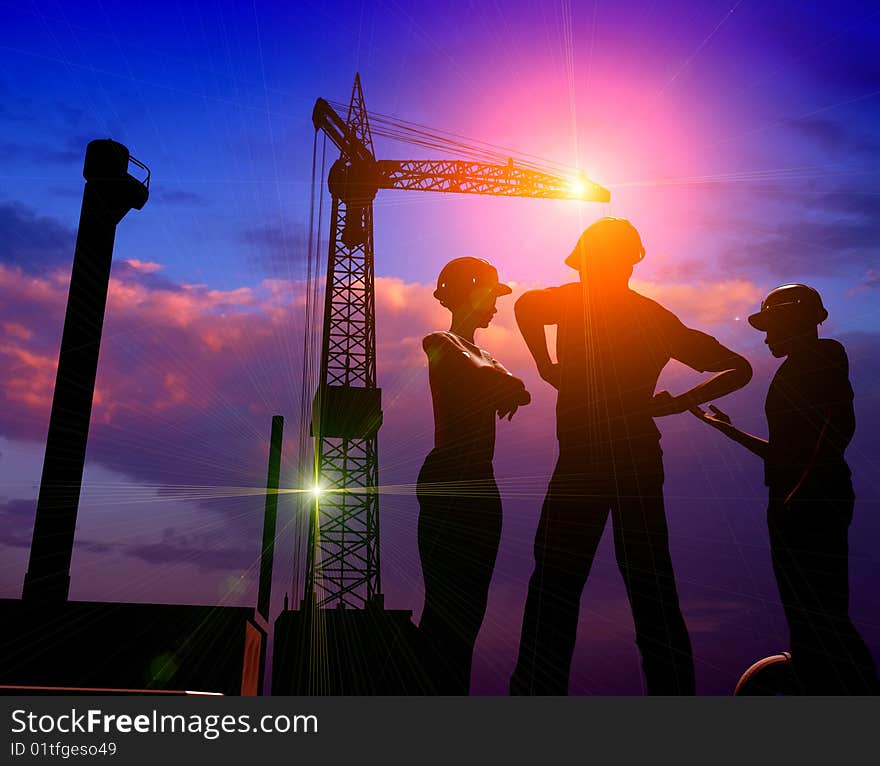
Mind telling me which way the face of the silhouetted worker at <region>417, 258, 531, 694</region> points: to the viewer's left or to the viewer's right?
to the viewer's right

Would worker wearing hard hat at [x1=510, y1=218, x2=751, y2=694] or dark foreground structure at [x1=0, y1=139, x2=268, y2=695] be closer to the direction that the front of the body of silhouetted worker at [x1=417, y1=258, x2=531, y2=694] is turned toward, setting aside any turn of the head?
the worker wearing hard hat

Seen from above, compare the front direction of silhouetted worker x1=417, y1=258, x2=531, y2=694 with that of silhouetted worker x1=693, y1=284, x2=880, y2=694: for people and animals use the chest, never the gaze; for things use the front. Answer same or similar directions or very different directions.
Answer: very different directions

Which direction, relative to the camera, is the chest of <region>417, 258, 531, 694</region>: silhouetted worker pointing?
to the viewer's right

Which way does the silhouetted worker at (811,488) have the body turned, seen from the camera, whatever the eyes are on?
to the viewer's left

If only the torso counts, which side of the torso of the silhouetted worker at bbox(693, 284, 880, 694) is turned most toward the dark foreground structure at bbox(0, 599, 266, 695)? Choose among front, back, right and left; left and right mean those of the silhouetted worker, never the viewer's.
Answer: front

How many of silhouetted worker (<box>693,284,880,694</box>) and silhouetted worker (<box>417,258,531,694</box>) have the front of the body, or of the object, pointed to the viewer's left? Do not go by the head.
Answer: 1

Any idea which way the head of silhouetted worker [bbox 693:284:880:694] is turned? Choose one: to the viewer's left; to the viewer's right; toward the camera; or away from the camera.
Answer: to the viewer's left

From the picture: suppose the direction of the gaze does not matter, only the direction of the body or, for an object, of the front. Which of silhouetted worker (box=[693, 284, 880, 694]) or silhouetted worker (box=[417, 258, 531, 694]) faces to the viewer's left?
silhouetted worker (box=[693, 284, 880, 694])

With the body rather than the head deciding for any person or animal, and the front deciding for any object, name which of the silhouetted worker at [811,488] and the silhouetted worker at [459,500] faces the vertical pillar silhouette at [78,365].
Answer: the silhouetted worker at [811,488]

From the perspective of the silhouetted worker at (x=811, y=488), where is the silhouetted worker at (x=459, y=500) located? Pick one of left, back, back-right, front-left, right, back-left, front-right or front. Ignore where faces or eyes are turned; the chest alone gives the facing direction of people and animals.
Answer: front-left

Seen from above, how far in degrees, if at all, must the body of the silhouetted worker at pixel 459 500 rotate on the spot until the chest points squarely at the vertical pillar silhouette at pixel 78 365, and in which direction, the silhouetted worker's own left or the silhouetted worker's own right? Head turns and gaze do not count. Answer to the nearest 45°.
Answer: approximately 135° to the silhouetted worker's own left
